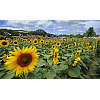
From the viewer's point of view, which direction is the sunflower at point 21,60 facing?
toward the camera
